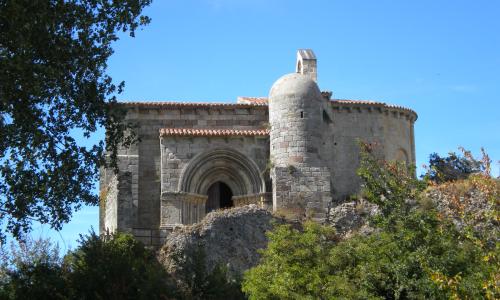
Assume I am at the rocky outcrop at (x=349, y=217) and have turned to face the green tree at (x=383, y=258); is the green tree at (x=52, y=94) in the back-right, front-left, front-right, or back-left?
front-right

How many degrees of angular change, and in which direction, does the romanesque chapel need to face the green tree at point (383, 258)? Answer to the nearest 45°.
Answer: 0° — it already faces it

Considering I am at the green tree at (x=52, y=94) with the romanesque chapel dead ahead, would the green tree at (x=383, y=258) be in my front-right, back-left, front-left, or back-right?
front-right

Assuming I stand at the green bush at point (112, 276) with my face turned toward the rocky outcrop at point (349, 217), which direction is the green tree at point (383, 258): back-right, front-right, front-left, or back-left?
front-right

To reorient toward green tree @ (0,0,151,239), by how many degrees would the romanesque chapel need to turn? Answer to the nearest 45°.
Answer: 0° — it already faces it

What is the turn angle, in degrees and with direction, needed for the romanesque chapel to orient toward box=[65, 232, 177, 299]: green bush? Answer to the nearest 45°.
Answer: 0° — it already faces it

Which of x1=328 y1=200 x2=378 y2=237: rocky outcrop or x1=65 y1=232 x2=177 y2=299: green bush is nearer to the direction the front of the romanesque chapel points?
the green bush

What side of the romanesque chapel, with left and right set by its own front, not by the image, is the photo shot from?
front

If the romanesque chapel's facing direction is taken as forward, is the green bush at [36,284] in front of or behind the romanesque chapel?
in front
